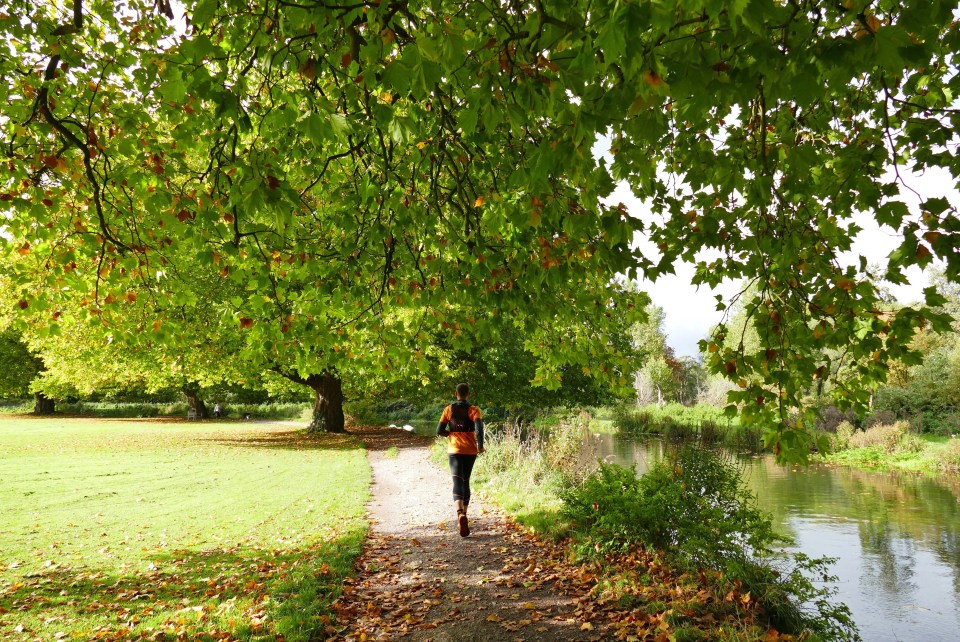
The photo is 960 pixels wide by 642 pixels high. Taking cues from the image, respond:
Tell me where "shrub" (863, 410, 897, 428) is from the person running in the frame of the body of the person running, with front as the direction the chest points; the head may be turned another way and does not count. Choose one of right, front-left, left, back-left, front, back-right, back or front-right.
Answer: front-right

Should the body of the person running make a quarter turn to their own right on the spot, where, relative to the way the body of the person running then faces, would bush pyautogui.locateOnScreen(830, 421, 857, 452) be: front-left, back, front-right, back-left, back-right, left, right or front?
front-left

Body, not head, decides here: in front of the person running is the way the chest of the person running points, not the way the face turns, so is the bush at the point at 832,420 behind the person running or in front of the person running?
in front

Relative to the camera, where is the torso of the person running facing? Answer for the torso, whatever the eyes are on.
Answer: away from the camera

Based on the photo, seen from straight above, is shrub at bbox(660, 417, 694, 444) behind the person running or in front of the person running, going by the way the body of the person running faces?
in front

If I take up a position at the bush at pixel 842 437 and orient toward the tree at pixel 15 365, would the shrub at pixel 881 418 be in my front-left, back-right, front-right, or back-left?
back-right

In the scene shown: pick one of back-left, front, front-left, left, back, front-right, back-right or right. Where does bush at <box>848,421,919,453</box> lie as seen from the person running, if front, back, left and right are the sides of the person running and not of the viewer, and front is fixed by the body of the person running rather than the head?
front-right

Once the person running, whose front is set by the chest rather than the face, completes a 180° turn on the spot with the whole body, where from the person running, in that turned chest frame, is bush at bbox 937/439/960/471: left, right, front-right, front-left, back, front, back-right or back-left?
back-left

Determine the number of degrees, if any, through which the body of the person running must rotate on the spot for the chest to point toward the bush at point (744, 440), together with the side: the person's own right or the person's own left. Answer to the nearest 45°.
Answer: approximately 45° to the person's own right
